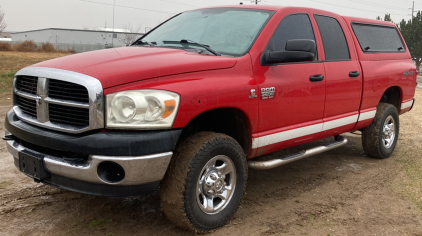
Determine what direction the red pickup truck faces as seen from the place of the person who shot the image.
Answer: facing the viewer and to the left of the viewer
